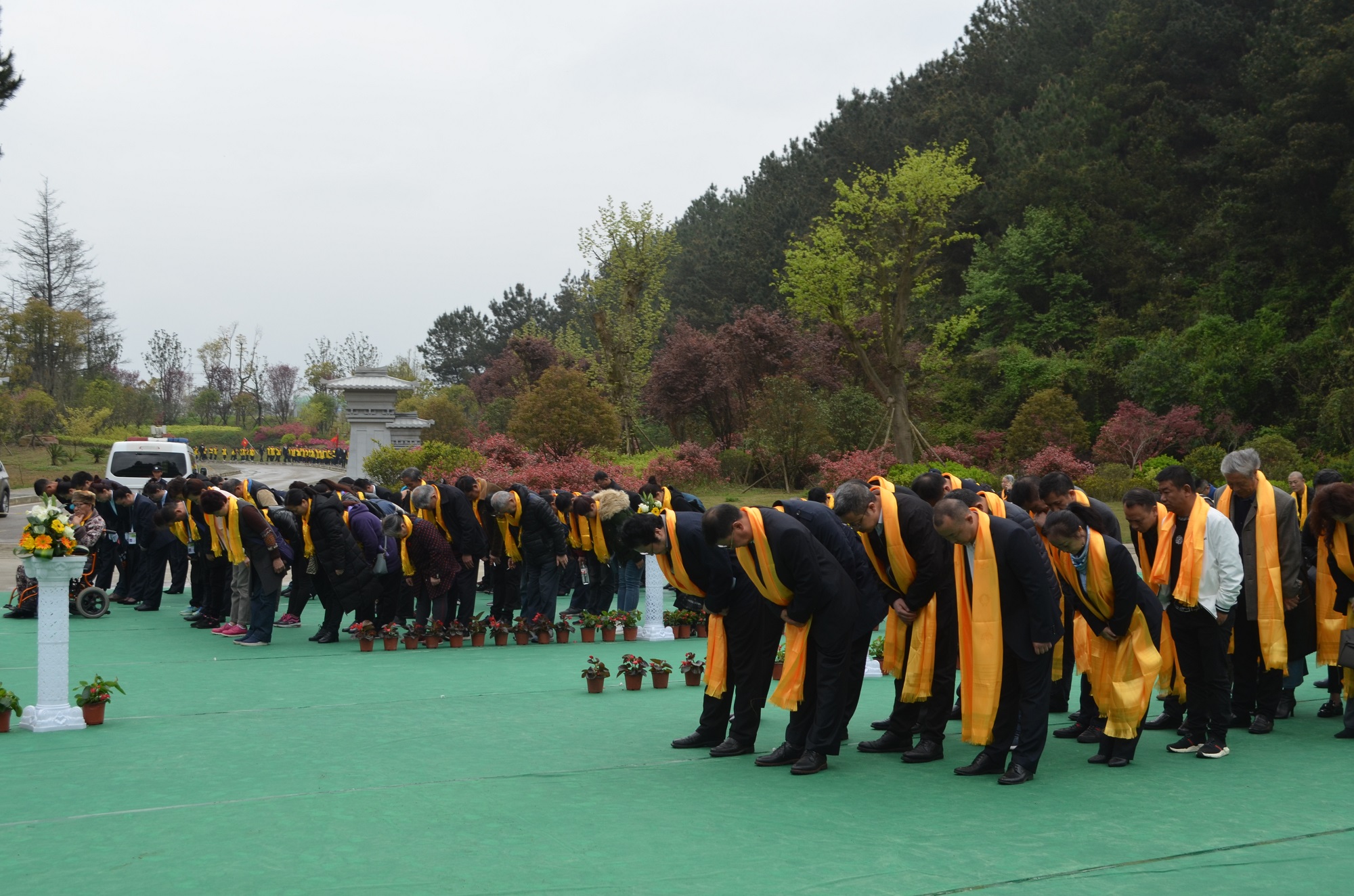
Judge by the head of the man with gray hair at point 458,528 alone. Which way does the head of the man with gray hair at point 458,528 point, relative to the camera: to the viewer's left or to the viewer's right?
to the viewer's left

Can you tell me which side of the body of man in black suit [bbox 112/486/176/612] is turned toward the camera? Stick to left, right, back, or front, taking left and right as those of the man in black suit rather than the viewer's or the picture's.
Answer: left

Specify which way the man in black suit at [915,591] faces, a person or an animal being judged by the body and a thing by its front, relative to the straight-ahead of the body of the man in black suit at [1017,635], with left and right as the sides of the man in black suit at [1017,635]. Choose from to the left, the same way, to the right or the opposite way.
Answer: the same way

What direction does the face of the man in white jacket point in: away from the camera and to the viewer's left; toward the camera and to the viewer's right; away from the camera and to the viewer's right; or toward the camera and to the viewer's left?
toward the camera and to the viewer's left

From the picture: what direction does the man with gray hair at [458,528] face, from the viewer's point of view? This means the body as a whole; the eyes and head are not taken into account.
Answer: to the viewer's left

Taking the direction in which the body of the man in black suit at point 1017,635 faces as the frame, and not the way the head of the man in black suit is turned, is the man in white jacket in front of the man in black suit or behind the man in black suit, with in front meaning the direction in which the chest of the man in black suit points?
behind

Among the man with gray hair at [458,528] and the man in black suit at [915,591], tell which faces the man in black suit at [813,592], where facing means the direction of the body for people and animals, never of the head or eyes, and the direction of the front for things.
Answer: the man in black suit at [915,591]

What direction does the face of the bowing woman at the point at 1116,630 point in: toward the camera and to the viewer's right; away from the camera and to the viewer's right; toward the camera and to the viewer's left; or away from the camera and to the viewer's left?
toward the camera and to the viewer's left

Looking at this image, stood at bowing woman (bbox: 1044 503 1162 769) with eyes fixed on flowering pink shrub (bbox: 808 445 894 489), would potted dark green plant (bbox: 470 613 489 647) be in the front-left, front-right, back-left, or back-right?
front-left

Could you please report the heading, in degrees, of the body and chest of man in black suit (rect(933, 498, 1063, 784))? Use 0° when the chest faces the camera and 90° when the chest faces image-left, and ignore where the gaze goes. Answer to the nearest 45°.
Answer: approximately 45°

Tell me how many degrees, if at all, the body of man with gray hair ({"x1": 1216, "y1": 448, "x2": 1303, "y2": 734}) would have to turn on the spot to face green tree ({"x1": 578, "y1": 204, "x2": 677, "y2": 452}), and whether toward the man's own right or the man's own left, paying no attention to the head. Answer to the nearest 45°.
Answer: approximately 90° to the man's own right

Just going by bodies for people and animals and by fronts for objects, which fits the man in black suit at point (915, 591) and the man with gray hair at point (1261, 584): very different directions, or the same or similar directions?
same or similar directions

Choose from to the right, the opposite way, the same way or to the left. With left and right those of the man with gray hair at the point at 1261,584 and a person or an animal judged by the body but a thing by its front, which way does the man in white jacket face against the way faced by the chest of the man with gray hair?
the same way

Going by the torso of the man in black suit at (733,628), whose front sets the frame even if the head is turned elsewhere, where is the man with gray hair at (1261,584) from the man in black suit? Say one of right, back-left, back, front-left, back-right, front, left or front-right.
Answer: back

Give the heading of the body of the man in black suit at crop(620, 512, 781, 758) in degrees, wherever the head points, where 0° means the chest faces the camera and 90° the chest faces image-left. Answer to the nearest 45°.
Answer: approximately 90°
